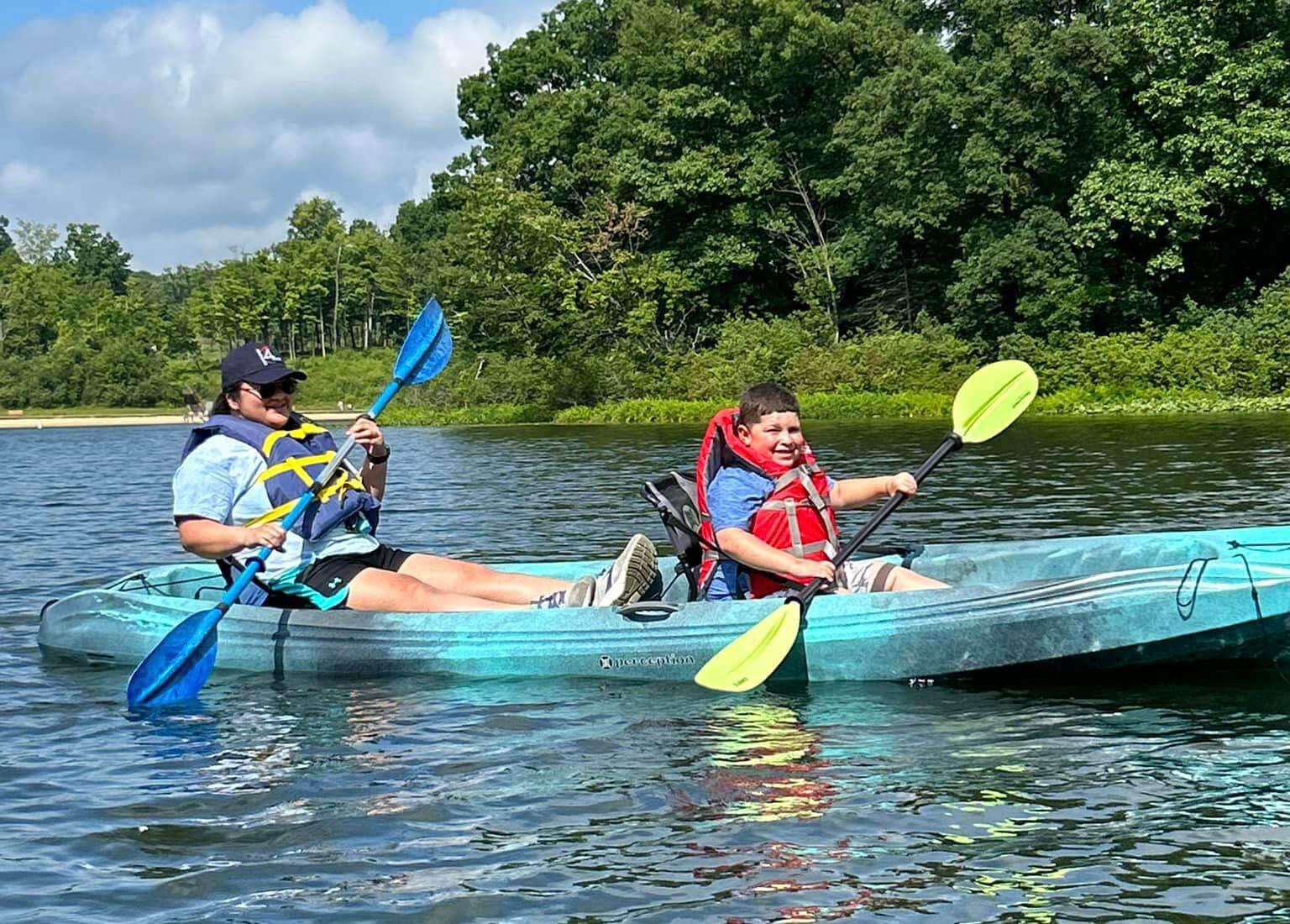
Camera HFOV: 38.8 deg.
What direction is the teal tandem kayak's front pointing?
to the viewer's right

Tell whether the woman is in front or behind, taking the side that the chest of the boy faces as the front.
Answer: behind

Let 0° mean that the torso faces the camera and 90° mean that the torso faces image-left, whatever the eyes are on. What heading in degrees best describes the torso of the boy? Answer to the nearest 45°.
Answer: approximately 315°
